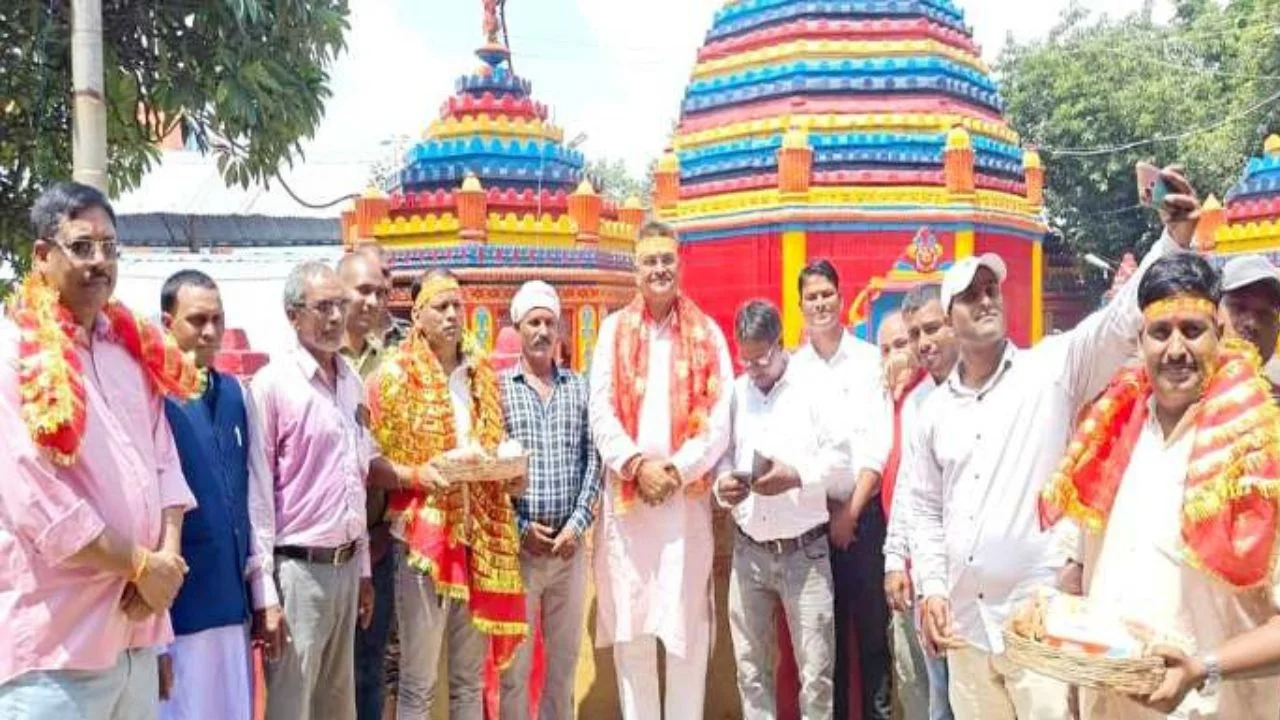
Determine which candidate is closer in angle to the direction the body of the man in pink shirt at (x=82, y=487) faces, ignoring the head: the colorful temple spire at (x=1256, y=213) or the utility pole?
the colorful temple spire

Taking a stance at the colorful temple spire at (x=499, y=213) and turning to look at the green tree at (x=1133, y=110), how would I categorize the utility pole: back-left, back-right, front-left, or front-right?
back-right

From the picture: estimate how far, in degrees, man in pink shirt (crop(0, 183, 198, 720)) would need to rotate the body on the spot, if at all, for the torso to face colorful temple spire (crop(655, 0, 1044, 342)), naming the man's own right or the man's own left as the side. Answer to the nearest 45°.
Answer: approximately 90° to the man's own left

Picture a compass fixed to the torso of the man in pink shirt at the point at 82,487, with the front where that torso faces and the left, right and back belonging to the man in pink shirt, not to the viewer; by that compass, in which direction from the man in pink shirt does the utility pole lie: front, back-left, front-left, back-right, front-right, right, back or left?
back-left

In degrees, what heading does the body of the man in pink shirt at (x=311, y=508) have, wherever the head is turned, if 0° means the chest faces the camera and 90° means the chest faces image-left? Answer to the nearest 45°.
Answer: approximately 315°

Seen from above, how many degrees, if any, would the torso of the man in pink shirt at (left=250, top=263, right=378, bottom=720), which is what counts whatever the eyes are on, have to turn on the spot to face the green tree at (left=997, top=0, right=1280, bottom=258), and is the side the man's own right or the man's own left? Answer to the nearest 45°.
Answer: approximately 90° to the man's own left

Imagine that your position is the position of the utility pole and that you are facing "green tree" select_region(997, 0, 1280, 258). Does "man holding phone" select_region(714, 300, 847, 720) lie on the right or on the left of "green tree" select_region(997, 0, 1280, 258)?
right

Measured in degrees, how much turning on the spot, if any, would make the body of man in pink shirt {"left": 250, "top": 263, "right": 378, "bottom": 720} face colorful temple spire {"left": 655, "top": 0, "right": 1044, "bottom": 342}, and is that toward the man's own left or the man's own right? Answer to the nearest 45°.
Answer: approximately 90° to the man's own left
